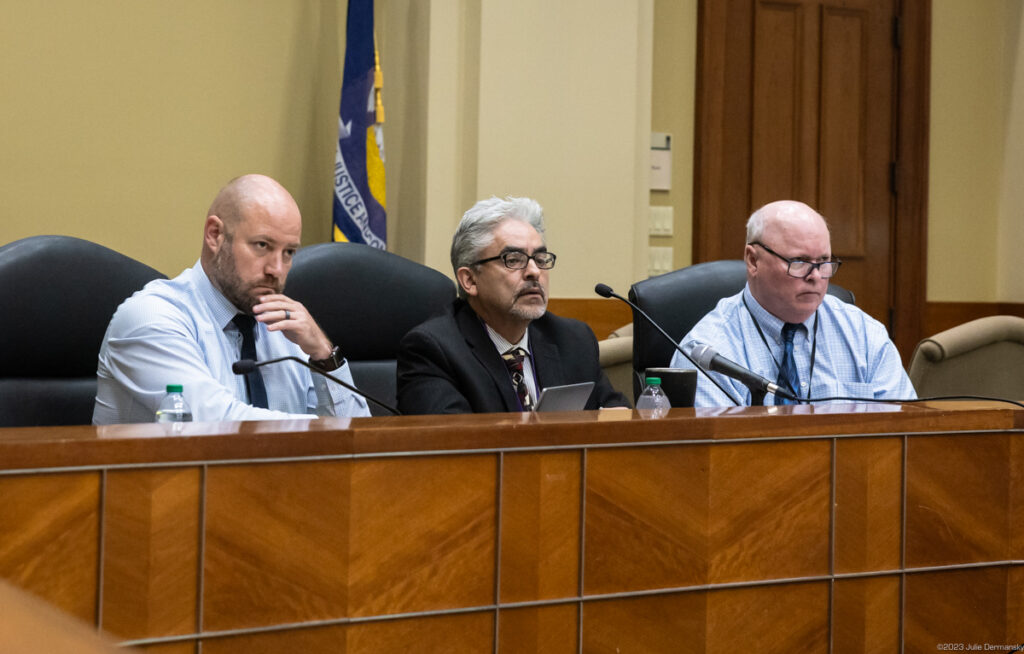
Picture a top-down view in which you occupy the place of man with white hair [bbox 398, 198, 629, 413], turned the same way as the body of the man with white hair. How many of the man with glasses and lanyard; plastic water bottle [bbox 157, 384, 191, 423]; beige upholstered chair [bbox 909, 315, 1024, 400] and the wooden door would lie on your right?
1

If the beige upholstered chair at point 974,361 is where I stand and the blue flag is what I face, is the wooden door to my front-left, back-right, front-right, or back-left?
front-right

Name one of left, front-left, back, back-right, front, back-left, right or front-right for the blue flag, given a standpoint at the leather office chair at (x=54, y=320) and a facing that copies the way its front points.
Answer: back-left

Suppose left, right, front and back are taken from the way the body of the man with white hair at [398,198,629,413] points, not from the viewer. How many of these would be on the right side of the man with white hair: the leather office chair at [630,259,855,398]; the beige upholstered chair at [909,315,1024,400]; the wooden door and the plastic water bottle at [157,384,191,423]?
1

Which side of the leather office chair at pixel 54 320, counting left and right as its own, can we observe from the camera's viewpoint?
front

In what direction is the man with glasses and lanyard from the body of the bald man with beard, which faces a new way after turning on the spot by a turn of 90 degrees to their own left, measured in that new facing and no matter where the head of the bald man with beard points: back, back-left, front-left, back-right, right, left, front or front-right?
front-right

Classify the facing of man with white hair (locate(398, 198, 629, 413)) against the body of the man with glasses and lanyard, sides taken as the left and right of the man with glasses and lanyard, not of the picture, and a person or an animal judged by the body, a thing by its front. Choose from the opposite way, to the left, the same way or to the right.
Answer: the same way

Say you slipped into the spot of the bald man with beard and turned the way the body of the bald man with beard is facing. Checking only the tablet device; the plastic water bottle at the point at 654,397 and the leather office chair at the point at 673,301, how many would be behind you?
0

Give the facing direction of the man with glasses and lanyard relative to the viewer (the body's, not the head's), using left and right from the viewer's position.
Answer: facing the viewer and to the right of the viewer

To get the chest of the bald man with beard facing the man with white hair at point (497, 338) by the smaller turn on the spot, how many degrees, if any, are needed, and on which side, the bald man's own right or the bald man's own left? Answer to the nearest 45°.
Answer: approximately 45° to the bald man's own left

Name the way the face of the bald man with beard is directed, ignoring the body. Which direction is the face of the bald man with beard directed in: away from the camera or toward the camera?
toward the camera

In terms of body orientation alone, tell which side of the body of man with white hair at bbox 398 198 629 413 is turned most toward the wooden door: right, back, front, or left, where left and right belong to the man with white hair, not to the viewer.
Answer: left

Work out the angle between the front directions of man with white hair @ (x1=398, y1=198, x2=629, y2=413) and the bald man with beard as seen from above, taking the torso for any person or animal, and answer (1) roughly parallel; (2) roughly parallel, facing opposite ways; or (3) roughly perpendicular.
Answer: roughly parallel

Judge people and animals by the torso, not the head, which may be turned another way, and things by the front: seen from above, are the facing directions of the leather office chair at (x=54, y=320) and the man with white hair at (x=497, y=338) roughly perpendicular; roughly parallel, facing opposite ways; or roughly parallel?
roughly parallel
